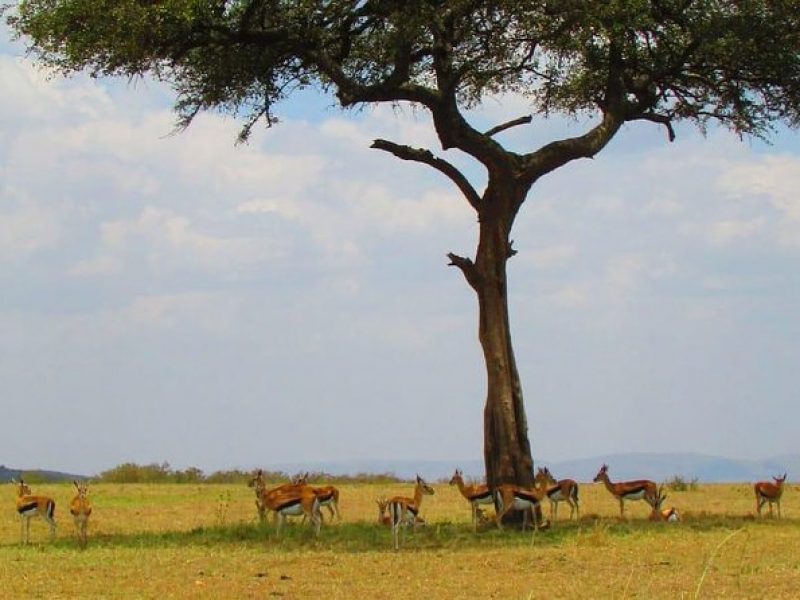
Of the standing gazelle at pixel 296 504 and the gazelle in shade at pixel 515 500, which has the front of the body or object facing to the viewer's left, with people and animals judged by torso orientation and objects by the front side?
the standing gazelle

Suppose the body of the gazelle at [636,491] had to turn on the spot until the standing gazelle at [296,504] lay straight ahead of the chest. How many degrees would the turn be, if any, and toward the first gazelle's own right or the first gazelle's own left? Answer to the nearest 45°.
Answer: approximately 45° to the first gazelle's own left

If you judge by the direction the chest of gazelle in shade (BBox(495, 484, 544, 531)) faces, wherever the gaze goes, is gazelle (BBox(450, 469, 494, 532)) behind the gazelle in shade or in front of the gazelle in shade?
behind

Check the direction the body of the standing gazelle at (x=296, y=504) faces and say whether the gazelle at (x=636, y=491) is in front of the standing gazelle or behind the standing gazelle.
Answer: behind

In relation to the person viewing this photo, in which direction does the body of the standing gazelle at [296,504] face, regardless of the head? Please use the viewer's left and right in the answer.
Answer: facing to the left of the viewer

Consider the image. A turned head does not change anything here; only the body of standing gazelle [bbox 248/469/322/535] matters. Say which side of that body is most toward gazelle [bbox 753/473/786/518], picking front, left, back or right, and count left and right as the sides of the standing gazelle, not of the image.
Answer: back

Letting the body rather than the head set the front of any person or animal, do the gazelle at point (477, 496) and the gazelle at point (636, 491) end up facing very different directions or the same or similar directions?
same or similar directions

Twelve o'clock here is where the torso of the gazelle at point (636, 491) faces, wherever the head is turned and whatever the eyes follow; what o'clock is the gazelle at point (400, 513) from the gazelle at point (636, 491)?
the gazelle at point (400, 513) is roughly at 10 o'clock from the gazelle at point (636, 491).

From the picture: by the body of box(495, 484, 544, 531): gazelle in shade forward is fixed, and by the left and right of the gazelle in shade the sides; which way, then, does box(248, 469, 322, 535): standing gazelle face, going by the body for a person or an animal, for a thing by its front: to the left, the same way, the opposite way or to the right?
the opposite way

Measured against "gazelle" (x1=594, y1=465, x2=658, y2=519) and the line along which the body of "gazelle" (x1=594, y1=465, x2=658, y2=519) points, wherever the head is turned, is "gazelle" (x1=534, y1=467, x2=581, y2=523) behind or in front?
in front

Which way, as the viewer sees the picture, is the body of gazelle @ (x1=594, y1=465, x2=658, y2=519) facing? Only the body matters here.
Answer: to the viewer's left

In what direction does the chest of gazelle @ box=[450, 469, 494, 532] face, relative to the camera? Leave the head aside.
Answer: to the viewer's left
